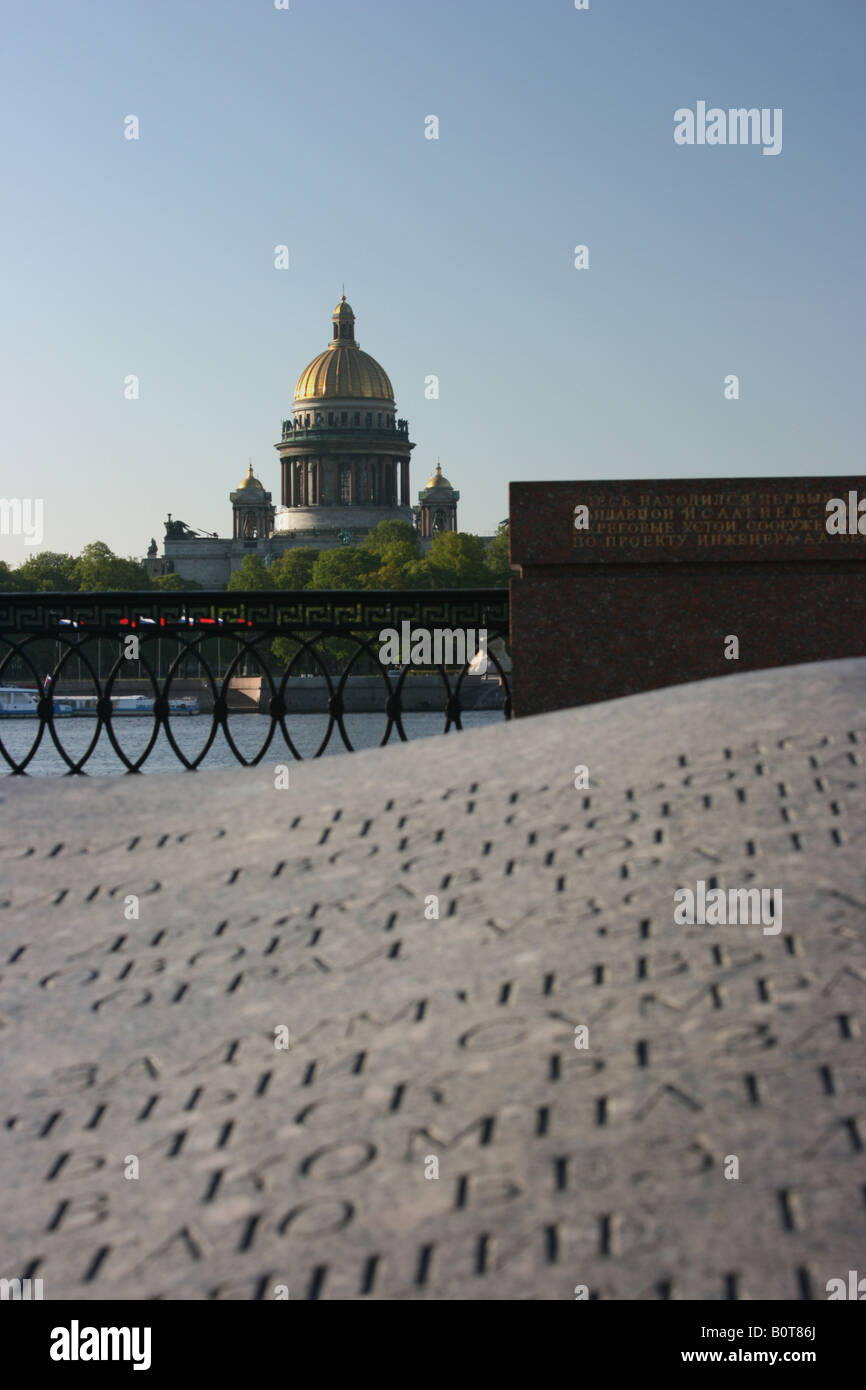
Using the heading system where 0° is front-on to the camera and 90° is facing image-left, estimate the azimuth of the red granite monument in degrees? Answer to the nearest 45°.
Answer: approximately 0°
